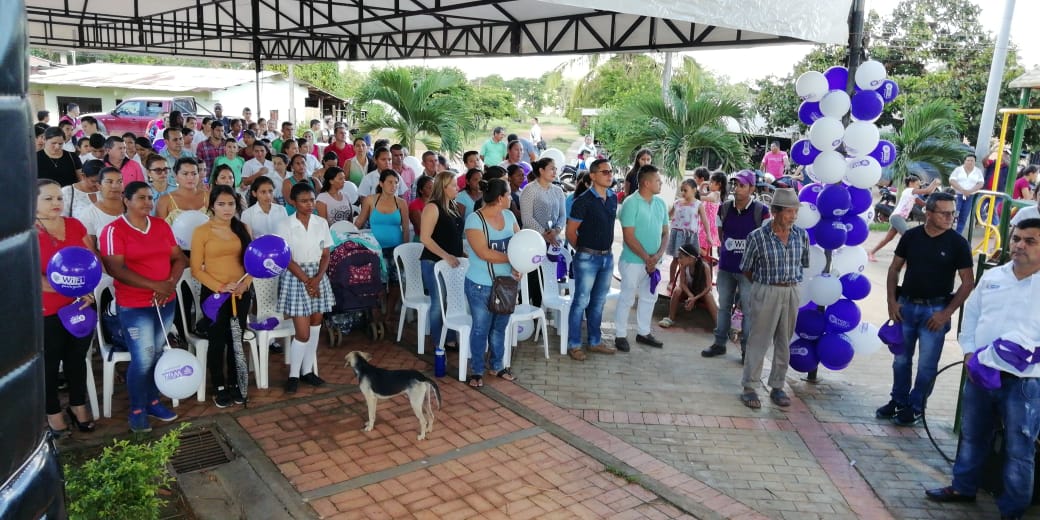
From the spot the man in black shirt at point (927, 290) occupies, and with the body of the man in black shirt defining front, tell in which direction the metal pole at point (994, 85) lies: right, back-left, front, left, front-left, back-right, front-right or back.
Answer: back-right

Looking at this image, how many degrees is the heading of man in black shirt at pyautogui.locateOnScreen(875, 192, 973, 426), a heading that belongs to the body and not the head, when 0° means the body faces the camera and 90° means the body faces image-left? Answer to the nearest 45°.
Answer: approximately 45°

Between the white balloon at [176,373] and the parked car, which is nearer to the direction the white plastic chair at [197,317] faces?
the white balloon

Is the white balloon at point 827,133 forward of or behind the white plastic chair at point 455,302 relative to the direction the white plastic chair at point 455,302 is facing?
forward

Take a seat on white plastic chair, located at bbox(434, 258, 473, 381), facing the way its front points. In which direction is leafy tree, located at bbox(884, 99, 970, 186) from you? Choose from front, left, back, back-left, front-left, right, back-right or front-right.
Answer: left

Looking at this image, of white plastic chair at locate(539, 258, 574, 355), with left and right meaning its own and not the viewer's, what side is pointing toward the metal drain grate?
right

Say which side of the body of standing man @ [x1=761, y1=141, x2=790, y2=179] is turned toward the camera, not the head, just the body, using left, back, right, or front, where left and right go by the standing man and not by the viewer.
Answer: front

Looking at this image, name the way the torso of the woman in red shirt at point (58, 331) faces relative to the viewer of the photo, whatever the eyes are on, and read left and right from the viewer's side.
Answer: facing the viewer and to the right of the viewer

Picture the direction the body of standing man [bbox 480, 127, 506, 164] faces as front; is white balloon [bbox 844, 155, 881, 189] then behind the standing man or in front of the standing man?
in front

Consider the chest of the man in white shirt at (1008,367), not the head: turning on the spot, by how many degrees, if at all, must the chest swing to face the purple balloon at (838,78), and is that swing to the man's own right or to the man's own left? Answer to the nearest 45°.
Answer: approximately 90° to the man's own right

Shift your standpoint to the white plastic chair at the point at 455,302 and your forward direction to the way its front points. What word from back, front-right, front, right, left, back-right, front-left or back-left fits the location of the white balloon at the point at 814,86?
front-left

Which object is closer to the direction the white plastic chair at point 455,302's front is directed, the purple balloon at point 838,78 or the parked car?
the purple balloon

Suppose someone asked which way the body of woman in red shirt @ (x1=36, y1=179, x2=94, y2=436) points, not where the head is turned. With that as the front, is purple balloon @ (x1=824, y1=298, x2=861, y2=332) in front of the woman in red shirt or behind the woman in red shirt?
in front

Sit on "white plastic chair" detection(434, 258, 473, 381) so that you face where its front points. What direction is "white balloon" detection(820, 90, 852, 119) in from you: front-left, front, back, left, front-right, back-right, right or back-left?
front-left
